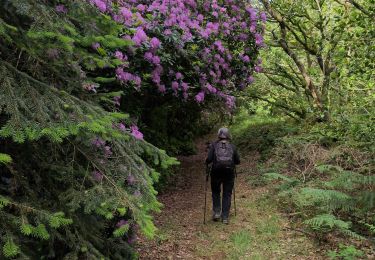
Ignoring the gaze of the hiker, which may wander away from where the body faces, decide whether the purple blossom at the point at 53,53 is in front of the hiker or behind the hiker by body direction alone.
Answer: behind

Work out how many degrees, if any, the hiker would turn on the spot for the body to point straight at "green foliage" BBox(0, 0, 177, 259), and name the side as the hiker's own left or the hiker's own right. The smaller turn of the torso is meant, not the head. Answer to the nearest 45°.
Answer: approximately 180°

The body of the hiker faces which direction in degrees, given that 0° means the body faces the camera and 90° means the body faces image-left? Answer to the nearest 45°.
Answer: approximately 180°

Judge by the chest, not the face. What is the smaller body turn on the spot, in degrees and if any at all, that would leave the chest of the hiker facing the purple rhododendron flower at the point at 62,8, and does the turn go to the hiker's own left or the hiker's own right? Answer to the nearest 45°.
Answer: approximately 135° to the hiker's own left

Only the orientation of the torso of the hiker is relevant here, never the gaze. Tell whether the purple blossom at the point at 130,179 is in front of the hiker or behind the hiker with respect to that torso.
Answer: behind
